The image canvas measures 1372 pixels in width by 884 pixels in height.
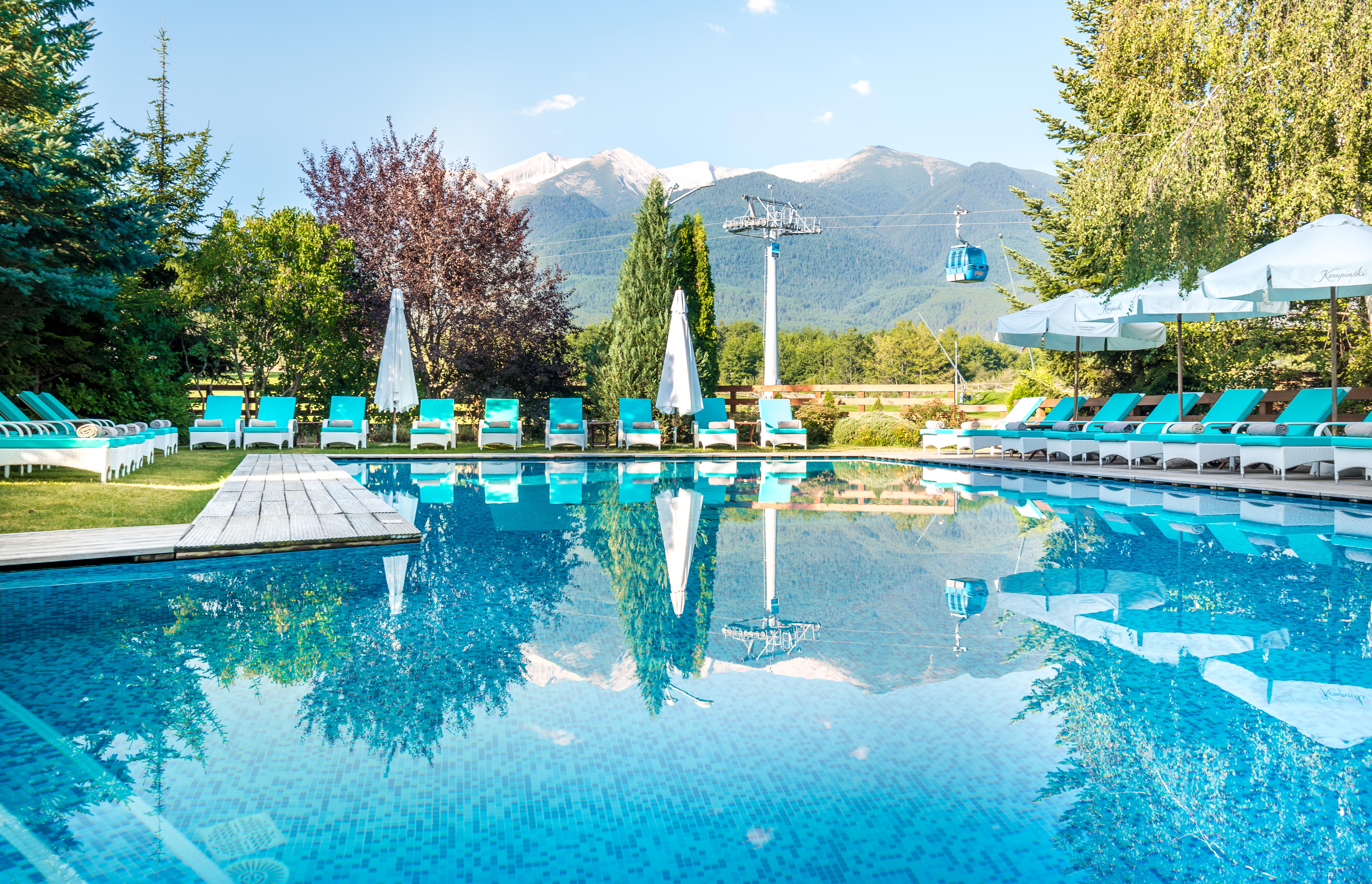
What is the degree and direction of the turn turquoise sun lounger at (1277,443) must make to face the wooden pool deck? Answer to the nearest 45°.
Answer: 0° — it already faces it

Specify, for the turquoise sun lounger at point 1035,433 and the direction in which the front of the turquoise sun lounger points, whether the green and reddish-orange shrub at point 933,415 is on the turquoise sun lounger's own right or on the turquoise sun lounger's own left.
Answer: on the turquoise sun lounger's own right

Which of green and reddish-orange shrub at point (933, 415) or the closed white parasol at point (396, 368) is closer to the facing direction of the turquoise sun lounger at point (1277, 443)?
the closed white parasol

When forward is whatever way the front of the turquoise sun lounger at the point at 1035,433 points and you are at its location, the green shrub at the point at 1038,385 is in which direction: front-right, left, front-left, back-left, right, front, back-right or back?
back-right

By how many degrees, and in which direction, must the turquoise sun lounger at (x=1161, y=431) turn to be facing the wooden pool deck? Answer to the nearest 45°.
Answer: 0° — it already faces it

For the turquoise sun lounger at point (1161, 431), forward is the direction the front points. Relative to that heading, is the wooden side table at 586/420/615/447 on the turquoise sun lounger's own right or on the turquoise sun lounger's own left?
on the turquoise sun lounger's own right

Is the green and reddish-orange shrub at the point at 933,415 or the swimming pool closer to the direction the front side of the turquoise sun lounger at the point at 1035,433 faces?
the swimming pool

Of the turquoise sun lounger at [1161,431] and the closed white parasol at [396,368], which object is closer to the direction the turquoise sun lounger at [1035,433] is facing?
the closed white parasol

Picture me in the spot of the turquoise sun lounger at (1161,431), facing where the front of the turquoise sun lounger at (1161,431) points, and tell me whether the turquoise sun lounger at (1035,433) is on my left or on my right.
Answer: on my right

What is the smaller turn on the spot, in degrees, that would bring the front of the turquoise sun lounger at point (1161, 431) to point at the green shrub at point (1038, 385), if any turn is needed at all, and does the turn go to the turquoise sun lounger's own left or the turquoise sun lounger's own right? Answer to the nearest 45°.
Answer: approximately 135° to the turquoise sun lounger's own right

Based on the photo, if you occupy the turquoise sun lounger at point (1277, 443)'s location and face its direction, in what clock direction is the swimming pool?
The swimming pool is roughly at 11 o'clock from the turquoise sun lounger.

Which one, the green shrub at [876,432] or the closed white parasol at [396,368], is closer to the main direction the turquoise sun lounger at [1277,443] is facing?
the closed white parasol
